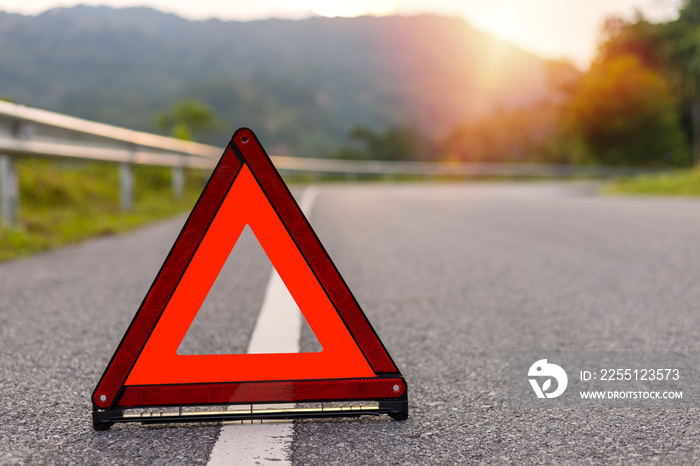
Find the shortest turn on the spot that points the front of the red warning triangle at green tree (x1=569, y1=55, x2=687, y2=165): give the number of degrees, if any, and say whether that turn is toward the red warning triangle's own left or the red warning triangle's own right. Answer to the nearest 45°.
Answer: approximately 135° to the red warning triangle's own left

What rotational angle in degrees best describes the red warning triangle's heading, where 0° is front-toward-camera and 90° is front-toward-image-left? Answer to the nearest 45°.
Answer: approximately 0°

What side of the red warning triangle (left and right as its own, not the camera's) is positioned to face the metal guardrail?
back

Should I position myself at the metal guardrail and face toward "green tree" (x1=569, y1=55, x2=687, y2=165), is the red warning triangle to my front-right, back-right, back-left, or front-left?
back-right
